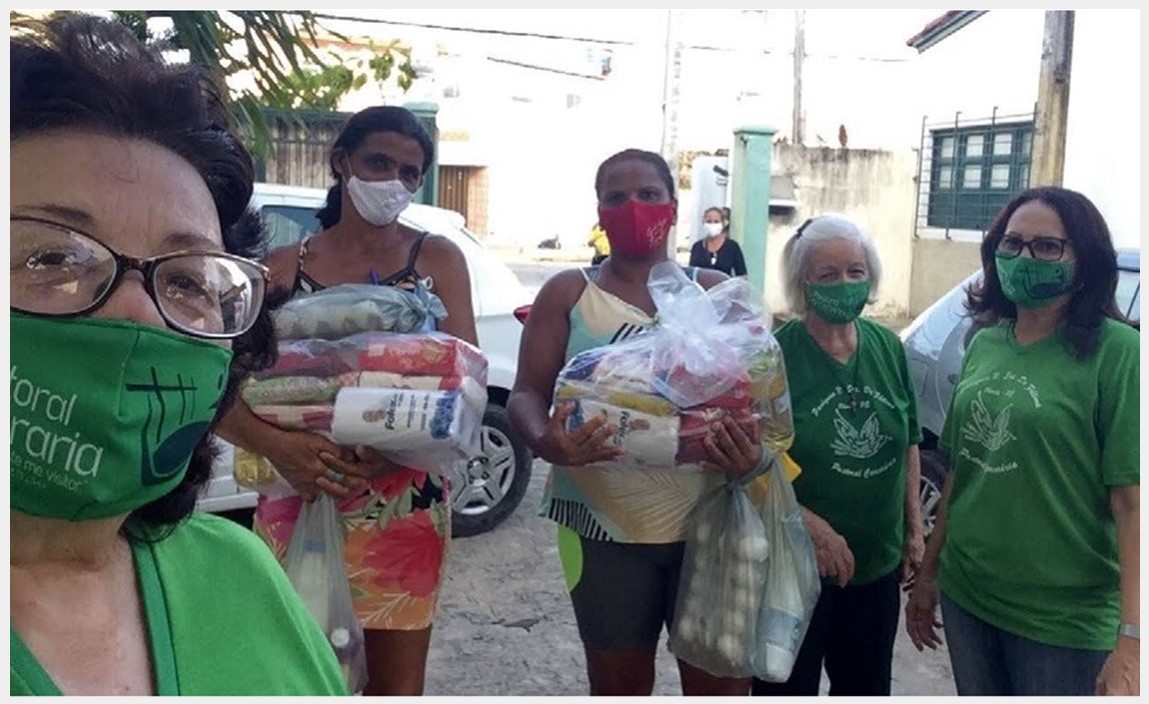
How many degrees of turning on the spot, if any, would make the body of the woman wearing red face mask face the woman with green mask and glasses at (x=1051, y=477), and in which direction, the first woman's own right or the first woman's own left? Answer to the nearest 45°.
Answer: approximately 90° to the first woman's own left

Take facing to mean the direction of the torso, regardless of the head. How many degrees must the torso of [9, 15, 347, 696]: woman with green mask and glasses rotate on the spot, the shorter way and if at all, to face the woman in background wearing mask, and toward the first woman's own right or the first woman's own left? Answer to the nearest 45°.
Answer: approximately 135° to the first woman's own left

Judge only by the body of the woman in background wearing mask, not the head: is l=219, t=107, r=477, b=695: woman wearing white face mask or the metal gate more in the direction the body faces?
the woman wearing white face mask

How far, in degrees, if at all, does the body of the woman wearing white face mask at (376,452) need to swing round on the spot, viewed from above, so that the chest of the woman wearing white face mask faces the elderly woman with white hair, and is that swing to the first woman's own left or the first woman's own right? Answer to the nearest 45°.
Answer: approximately 90° to the first woman's own left

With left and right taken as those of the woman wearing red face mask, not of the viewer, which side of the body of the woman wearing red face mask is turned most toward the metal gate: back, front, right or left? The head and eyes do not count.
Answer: back

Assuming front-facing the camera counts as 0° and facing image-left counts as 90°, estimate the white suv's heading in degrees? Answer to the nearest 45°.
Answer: approximately 90°

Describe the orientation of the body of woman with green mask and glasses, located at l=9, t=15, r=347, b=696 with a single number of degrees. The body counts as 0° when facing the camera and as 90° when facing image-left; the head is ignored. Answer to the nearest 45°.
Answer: approximately 0°

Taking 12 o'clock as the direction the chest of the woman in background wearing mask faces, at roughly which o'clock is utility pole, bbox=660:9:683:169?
The utility pole is roughly at 6 o'clock from the woman in background wearing mask.

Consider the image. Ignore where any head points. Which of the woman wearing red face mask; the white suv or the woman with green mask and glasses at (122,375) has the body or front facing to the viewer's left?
the white suv

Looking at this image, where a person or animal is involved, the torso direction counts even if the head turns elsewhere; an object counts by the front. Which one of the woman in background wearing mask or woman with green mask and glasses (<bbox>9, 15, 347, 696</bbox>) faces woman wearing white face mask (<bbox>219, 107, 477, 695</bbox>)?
the woman in background wearing mask
